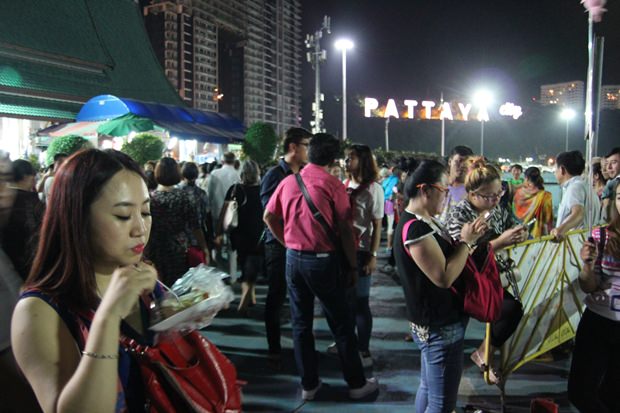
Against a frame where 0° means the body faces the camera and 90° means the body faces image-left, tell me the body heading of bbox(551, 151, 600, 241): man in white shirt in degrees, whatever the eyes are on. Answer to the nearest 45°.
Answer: approximately 90°

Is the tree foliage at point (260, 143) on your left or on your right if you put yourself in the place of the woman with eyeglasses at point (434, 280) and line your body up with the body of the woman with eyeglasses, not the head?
on your left

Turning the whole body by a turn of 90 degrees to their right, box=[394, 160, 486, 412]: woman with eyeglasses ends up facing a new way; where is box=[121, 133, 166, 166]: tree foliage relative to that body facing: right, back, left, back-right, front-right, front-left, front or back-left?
back-right

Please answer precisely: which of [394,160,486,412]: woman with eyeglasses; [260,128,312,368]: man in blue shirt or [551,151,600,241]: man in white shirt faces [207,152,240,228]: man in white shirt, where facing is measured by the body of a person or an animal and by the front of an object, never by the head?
[551,151,600,241]: man in white shirt

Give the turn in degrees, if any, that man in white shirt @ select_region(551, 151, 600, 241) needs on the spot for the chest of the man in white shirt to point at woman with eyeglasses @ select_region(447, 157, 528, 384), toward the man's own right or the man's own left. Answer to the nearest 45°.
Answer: approximately 45° to the man's own left

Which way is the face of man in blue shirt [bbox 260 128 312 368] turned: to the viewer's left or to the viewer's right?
to the viewer's right

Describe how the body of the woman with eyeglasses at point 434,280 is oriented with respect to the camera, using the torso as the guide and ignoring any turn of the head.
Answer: to the viewer's right

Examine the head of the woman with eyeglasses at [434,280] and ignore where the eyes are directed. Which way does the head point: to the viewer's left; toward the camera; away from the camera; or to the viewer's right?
to the viewer's right

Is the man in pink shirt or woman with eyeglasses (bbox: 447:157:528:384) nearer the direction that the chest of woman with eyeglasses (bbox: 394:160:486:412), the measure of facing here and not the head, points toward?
the woman with eyeglasses
